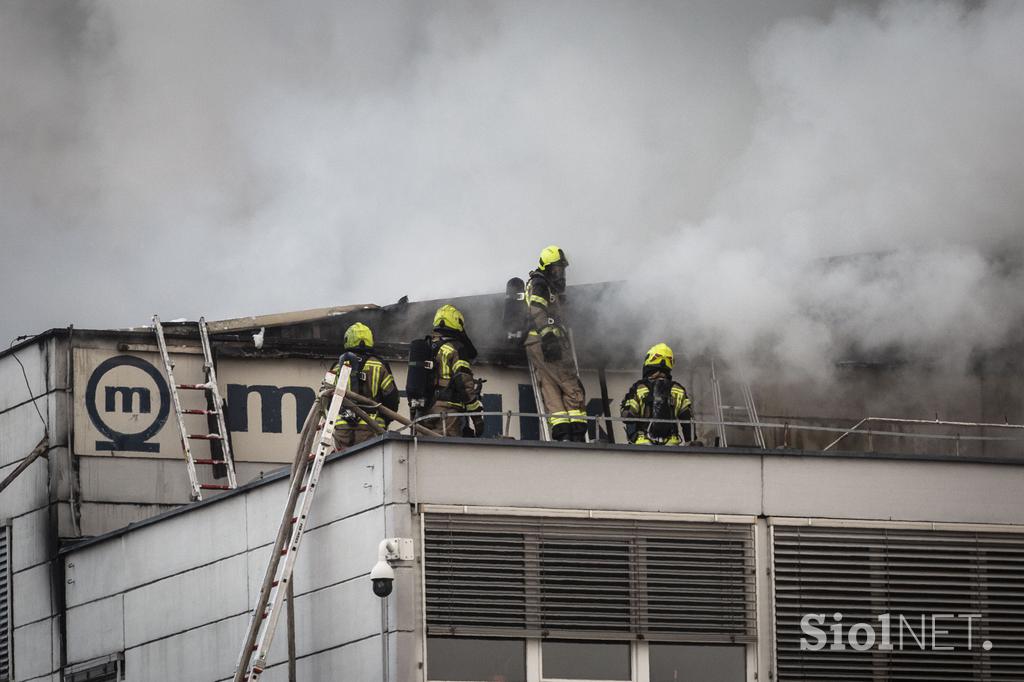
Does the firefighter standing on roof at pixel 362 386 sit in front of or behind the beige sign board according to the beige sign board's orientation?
in front

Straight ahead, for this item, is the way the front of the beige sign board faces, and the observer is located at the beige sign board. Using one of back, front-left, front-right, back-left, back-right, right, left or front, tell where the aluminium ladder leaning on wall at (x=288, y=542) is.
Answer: front

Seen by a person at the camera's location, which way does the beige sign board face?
facing the viewer

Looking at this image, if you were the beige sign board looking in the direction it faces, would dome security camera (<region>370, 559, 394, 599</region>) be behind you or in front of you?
in front

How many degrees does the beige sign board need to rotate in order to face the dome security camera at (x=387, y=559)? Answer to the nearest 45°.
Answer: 0° — it already faces it
